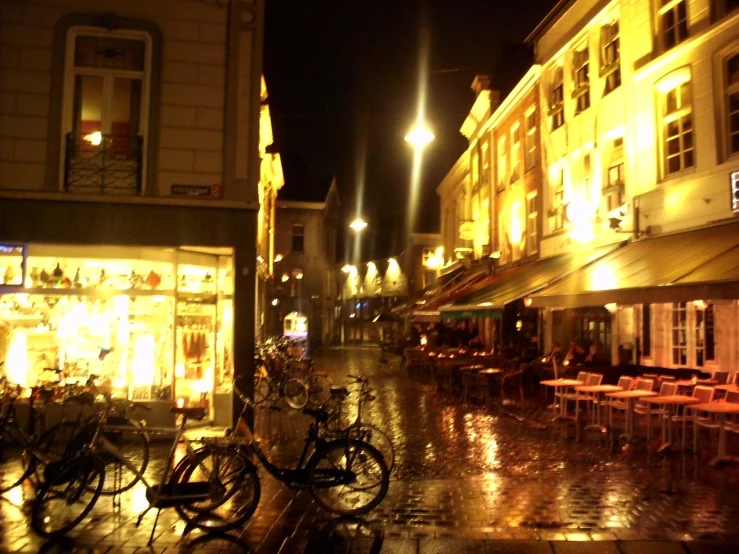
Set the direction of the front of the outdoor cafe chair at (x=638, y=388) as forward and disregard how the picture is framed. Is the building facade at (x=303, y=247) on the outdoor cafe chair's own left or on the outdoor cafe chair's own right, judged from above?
on the outdoor cafe chair's own right

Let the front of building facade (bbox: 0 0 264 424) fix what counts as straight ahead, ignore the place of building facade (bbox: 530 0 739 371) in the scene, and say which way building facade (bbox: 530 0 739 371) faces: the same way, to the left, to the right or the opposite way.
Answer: to the right

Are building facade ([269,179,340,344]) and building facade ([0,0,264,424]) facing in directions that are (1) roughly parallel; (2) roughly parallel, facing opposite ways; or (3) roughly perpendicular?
roughly parallel

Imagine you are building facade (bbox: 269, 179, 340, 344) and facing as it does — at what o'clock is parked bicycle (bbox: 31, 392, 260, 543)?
The parked bicycle is roughly at 12 o'clock from the building facade.

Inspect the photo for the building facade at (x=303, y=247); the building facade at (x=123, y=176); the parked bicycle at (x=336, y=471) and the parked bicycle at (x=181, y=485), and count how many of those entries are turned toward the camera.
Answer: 2

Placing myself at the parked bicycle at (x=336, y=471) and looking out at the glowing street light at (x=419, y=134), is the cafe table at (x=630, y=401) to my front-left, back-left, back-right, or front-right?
front-right

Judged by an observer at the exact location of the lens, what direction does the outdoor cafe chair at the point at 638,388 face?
facing the viewer and to the left of the viewer

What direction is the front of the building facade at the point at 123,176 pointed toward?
toward the camera

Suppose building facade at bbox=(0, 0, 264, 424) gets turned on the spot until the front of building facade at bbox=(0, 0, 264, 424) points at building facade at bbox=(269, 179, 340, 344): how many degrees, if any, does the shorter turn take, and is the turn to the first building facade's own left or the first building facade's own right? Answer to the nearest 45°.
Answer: approximately 180°

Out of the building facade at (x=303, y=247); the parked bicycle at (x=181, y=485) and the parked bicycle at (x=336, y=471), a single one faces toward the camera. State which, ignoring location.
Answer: the building facade
